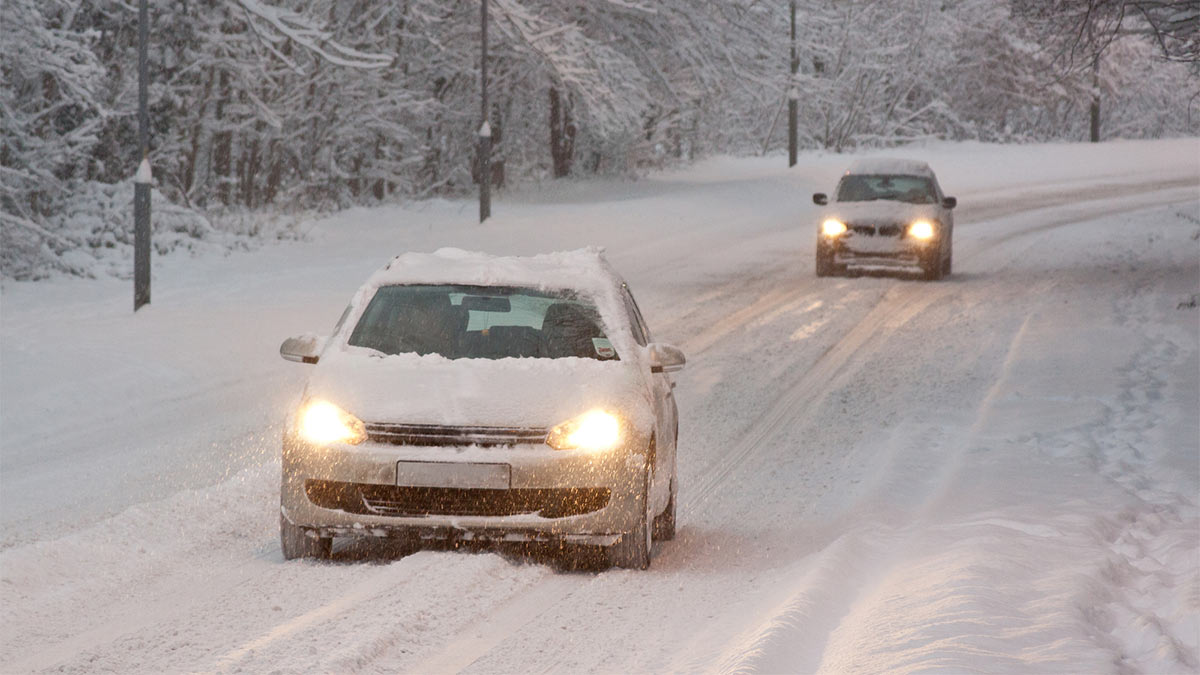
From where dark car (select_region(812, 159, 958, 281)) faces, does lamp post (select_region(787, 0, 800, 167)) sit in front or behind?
behind

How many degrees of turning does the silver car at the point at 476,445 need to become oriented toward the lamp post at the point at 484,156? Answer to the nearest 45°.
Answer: approximately 180°

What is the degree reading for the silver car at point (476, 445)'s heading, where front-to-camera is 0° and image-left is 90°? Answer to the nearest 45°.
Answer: approximately 0°

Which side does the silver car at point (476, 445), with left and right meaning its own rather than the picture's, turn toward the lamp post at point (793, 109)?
back

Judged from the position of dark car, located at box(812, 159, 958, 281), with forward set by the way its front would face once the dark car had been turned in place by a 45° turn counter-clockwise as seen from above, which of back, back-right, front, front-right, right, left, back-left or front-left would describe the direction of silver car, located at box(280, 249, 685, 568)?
front-right

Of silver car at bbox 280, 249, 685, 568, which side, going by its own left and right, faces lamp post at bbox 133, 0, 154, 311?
back

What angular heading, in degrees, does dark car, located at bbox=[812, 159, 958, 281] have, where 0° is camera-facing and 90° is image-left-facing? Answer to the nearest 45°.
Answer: approximately 0°

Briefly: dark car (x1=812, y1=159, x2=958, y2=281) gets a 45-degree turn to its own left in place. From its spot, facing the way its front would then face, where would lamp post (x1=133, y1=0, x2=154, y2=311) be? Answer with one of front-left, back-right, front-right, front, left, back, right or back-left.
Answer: right
